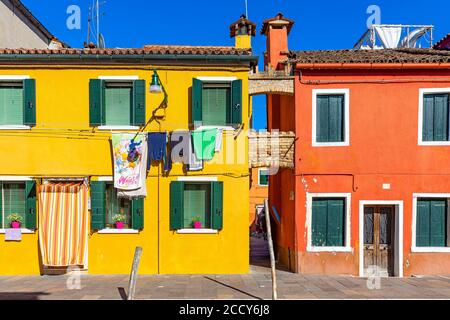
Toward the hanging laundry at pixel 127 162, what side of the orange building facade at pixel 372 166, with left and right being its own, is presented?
right

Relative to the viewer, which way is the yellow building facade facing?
toward the camera

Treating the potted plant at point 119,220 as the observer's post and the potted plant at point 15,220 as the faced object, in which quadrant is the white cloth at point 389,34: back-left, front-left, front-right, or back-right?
back-right

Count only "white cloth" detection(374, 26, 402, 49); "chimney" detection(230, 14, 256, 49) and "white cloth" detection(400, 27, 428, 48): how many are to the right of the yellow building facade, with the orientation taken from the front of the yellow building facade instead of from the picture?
0

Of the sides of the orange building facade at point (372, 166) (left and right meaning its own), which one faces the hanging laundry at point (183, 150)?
right

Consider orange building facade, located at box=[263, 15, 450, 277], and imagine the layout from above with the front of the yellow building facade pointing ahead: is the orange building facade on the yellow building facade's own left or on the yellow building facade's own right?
on the yellow building facade's own left

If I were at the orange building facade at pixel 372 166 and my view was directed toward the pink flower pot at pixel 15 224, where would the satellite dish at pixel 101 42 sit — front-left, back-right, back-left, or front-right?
front-right

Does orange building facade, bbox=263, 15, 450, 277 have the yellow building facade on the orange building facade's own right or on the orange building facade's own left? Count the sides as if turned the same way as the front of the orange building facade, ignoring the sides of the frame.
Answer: on the orange building facade's own right

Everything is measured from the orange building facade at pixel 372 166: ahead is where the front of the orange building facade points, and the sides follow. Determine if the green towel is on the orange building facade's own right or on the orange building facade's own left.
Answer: on the orange building facade's own right

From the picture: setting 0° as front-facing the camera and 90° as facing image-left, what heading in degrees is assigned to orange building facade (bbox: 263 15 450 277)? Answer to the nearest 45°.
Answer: approximately 0°

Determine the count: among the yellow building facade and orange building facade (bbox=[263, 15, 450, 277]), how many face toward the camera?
2

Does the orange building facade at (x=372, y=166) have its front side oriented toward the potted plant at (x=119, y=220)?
no
